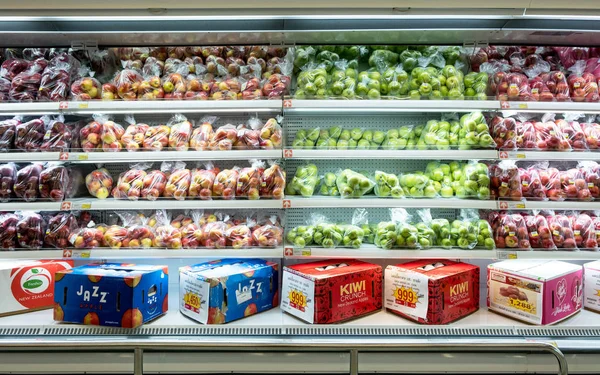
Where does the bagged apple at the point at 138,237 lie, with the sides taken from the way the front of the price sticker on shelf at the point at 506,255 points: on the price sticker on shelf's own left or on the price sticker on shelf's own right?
on the price sticker on shelf's own right

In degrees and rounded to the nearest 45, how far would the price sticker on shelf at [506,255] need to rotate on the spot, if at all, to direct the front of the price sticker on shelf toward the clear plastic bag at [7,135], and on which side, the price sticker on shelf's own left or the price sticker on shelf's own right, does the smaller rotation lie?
approximately 45° to the price sticker on shelf's own right

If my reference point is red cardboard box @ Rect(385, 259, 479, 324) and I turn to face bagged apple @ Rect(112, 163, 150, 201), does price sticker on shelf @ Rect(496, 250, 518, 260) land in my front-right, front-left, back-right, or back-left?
back-right

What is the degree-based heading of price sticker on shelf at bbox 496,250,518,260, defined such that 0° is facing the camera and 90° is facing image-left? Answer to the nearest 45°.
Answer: approximately 0°

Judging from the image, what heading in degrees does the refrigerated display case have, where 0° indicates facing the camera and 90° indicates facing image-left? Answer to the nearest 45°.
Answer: approximately 0°
